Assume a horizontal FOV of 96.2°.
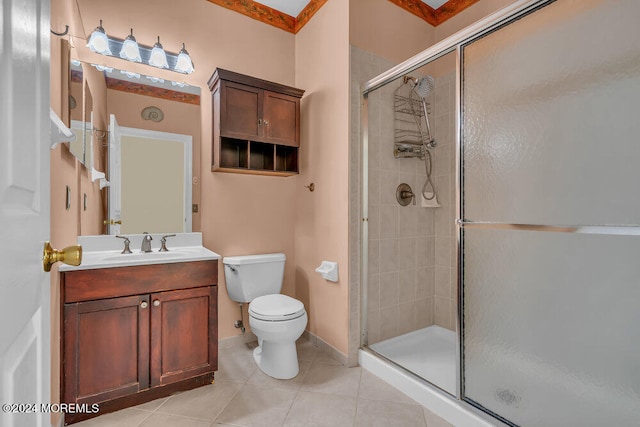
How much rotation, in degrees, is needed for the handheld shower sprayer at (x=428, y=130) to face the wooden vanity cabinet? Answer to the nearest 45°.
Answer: approximately 90° to its right

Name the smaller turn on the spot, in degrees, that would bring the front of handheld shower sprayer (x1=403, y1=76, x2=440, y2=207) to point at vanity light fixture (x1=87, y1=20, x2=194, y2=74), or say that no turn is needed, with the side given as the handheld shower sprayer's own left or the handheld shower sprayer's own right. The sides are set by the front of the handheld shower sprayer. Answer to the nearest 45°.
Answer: approximately 90° to the handheld shower sprayer's own right

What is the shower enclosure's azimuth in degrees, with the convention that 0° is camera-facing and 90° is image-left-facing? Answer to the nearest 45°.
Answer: approximately 45°

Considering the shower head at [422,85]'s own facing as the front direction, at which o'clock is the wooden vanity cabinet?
The wooden vanity cabinet is roughly at 3 o'clock from the shower head.

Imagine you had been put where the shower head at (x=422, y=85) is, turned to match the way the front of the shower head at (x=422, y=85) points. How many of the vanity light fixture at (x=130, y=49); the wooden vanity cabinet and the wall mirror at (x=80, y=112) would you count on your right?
3

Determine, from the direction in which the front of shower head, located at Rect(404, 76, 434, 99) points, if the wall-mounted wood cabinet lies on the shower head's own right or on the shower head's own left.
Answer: on the shower head's own right
